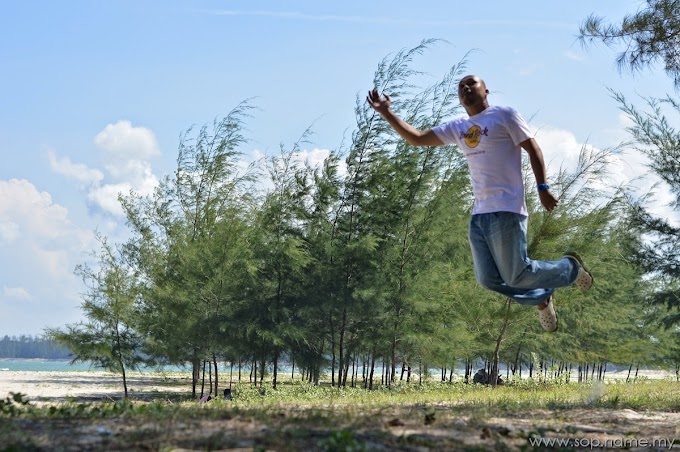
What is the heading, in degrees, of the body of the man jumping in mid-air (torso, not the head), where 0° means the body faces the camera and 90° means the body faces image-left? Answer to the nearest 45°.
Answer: approximately 45°
